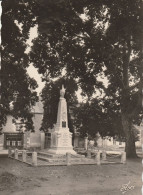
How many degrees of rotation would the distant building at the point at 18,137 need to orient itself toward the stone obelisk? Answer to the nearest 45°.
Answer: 0° — it already faces it

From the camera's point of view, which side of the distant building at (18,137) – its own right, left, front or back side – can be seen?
front
